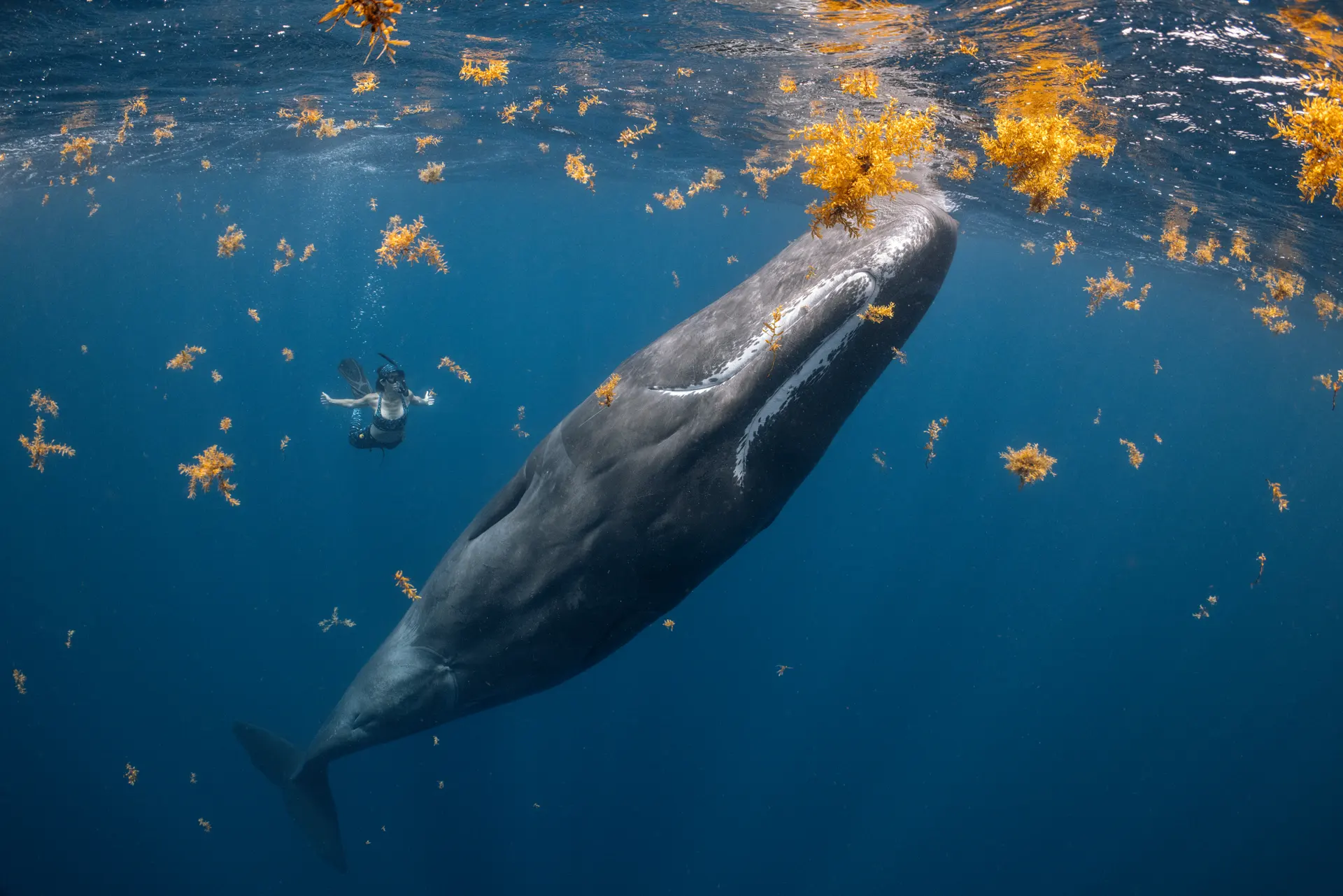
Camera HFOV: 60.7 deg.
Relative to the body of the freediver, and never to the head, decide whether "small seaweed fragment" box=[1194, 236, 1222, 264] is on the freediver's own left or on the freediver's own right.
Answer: on the freediver's own left

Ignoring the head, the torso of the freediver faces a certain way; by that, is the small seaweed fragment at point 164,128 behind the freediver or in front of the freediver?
behind

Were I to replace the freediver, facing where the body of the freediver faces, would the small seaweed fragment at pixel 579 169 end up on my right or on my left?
on my left

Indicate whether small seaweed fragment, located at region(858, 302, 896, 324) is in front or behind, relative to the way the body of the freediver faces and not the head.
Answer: in front
